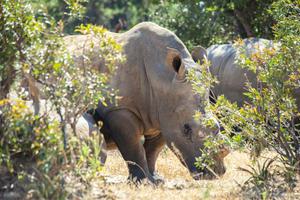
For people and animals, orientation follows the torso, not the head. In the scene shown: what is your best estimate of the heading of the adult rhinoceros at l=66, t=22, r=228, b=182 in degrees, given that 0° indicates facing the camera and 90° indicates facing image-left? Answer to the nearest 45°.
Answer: approximately 315°

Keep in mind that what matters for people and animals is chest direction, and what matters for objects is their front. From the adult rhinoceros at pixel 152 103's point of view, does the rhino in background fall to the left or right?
on its left
